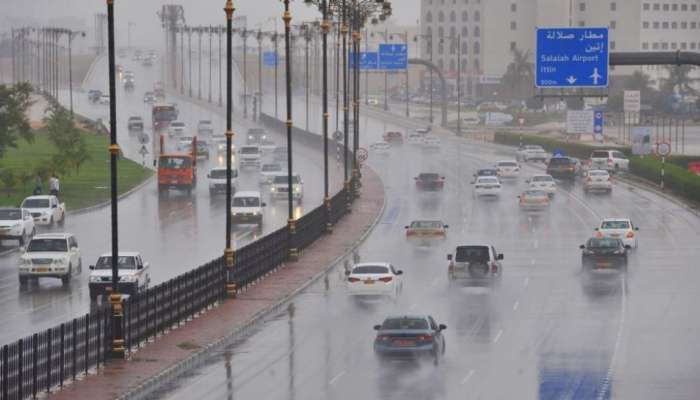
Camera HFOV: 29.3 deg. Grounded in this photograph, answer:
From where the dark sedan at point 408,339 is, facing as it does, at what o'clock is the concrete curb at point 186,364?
The concrete curb is roughly at 9 o'clock from the dark sedan.

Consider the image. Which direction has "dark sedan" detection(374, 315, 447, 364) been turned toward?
away from the camera
